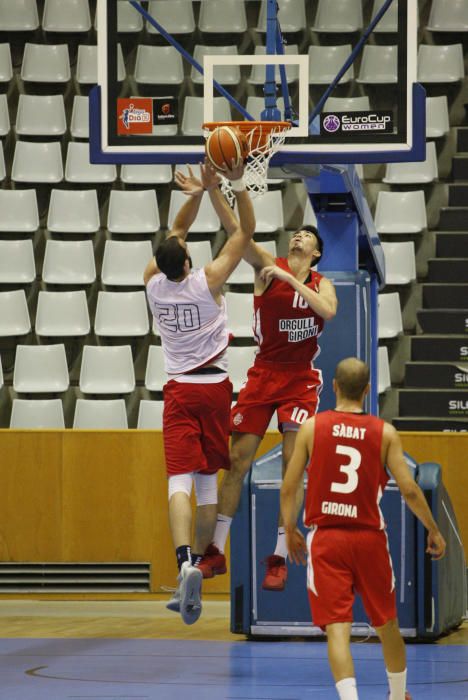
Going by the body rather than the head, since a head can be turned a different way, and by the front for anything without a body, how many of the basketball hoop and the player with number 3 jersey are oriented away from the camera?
1

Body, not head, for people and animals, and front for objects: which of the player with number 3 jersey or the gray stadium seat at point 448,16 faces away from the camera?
the player with number 3 jersey

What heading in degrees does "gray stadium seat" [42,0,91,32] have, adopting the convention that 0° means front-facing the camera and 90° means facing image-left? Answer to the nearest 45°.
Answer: approximately 0°

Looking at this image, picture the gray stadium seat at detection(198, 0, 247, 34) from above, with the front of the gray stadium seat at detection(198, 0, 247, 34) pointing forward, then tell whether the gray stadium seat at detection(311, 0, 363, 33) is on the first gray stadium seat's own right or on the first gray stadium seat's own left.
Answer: on the first gray stadium seat's own left

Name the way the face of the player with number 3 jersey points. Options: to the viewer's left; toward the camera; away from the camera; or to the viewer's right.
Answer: away from the camera
